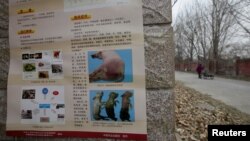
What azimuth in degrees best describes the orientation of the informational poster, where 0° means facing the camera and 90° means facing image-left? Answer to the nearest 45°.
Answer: approximately 0°
